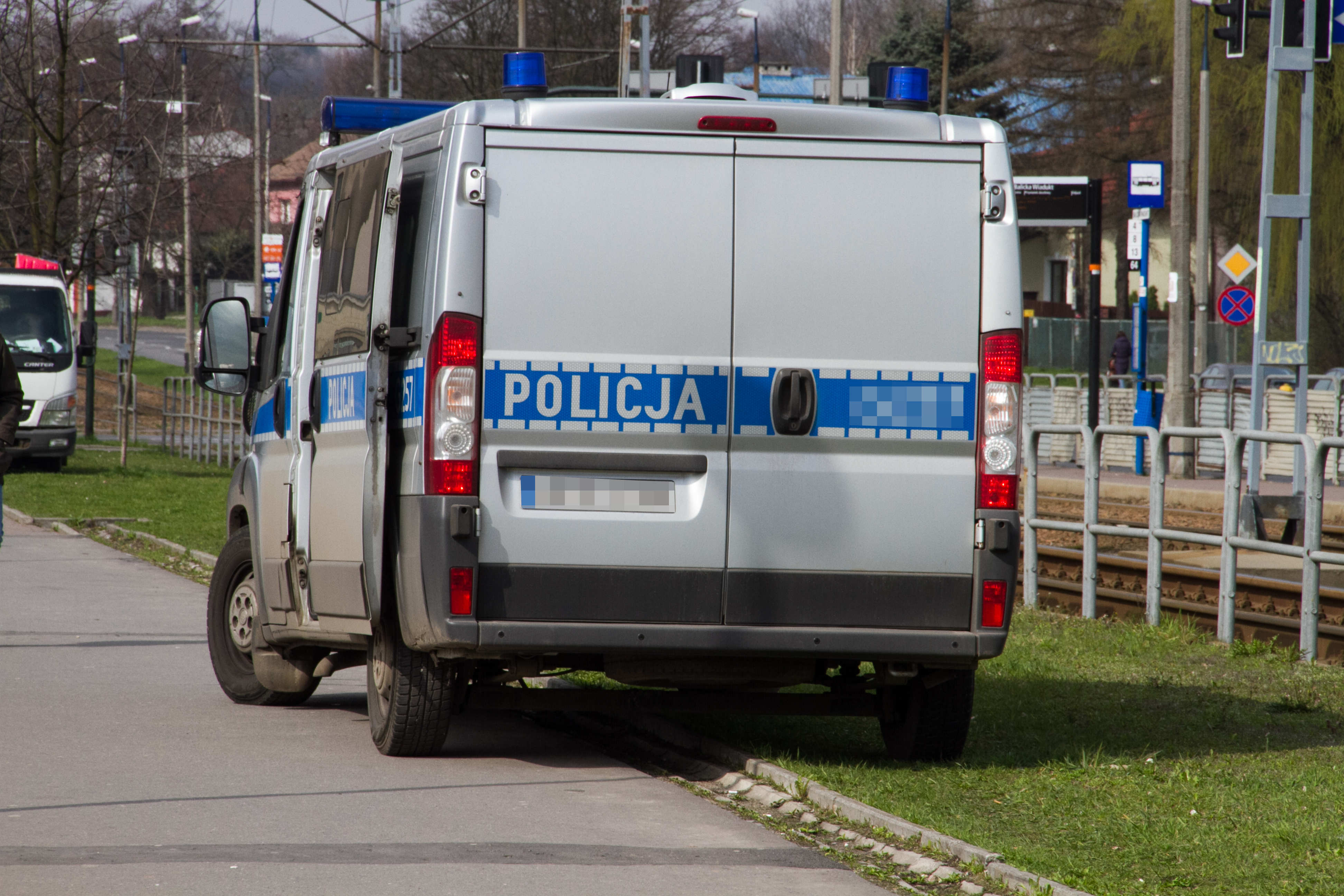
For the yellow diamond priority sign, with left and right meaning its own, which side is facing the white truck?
right

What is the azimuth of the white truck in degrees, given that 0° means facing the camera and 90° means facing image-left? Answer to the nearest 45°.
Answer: approximately 0°

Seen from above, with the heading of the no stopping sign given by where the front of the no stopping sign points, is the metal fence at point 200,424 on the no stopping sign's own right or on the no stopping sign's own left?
on the no stopping sign's own right

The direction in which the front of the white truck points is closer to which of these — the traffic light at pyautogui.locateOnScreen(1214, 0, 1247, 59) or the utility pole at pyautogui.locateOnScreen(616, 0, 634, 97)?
the traffic light

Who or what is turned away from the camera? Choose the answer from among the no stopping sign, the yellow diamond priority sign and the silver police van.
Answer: the silver police van

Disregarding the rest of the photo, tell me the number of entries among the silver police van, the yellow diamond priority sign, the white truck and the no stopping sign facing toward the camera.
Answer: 3

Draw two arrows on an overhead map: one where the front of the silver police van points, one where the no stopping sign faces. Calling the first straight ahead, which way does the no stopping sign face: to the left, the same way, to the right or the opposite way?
the opposite way

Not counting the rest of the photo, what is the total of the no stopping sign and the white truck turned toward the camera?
2

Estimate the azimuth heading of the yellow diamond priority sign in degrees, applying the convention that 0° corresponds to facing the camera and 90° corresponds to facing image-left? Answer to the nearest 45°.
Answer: approximately 0°

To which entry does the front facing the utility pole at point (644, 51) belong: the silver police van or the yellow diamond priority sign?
the silver police van

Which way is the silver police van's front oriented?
away from the camera

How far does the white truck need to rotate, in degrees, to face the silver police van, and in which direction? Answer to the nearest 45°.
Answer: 0° — it already faces it
